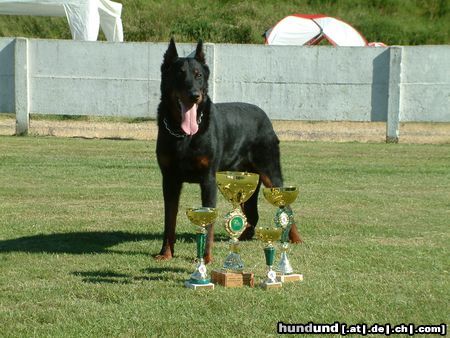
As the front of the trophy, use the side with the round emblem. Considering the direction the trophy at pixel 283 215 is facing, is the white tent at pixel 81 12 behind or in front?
behind

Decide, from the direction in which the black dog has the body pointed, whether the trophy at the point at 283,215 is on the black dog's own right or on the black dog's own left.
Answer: on the black dog's own left

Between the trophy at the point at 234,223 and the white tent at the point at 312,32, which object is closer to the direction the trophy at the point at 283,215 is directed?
the trophy

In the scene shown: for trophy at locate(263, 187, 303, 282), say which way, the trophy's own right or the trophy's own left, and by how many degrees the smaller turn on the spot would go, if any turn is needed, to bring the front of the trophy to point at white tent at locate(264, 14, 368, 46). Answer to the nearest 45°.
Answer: approximately 180°

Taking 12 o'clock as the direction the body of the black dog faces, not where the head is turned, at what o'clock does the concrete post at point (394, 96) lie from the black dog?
The concrete post is roughly at 5 o'clock from the black dog.

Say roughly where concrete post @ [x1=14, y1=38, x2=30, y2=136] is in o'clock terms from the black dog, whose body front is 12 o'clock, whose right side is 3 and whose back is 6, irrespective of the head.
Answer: The concrete post is roughly at 4 o'clock from the black dog.

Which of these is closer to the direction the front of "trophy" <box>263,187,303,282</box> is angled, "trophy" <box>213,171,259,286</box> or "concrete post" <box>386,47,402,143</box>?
the trophy

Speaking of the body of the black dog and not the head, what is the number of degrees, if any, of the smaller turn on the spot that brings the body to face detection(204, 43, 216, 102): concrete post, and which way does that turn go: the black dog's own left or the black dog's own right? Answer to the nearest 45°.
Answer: approximately 135° to the black dog's own right

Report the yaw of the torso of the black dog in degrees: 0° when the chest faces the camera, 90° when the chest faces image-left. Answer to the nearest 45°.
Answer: approximately 45°

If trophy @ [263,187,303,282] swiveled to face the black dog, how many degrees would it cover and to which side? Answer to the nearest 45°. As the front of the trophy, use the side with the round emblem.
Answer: approximately 135° to its right

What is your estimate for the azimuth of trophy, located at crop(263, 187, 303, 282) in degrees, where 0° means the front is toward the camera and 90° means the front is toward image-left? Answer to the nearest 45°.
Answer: approximately 0°
